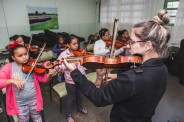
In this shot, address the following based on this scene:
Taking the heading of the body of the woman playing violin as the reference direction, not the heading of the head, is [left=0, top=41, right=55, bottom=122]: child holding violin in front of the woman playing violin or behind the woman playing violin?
in front

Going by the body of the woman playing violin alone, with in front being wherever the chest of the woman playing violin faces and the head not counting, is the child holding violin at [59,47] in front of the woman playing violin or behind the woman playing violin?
in front

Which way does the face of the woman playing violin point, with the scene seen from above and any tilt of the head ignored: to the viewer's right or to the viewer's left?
to the viewer's left

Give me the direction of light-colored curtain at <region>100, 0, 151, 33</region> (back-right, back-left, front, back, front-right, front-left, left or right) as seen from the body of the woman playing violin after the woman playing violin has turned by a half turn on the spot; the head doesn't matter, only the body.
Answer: back-left

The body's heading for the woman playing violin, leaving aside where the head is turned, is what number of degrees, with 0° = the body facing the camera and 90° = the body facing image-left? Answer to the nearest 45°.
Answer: approximately 135°
